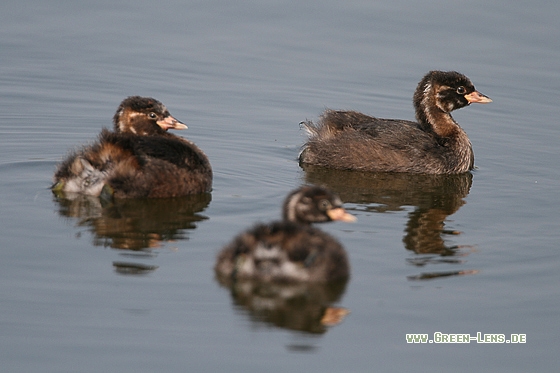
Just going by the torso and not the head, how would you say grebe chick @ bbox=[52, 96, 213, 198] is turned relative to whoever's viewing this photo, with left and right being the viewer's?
facing away from the viewer and to the right of the viewer

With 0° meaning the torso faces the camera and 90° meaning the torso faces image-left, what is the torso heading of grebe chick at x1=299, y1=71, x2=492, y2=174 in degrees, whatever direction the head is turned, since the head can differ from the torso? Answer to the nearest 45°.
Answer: approximately 270°

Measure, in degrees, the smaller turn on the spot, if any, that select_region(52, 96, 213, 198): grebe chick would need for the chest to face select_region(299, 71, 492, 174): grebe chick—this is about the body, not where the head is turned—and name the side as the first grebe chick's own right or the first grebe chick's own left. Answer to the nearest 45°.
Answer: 0° — it already faces it

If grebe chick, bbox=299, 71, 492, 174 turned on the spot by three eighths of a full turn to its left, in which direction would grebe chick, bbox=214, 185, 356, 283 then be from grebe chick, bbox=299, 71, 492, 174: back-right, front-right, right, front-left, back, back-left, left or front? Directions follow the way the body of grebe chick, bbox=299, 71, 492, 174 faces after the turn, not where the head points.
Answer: back-left

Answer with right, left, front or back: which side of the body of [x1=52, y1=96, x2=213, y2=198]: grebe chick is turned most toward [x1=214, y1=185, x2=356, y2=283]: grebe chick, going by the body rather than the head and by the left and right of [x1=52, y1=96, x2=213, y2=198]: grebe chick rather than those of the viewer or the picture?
right

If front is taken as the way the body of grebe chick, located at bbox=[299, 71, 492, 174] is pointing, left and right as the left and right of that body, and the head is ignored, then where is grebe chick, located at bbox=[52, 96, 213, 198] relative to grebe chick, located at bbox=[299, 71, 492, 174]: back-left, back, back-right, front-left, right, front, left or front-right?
back-right
